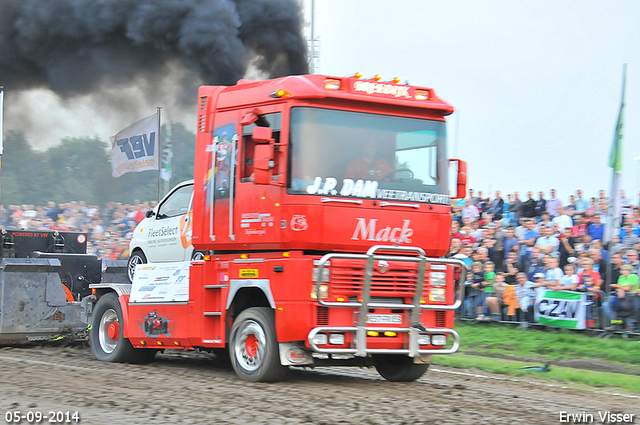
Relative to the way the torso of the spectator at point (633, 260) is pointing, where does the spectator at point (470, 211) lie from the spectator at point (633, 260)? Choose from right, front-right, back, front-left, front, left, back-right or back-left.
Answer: right

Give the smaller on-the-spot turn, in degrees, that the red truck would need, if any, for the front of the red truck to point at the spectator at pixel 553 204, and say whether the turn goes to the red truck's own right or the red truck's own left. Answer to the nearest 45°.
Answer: approximately 90° to the red truck's own left

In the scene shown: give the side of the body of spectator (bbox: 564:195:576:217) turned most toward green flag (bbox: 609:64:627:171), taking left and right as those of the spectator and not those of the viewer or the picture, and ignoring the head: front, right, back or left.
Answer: left

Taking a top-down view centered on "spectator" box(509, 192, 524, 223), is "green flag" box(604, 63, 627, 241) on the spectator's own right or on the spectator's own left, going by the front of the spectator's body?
on the spectator's own left

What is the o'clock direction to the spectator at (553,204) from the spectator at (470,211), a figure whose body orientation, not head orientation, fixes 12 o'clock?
the spectator at (553,204) is roughly at 9 o'clock from the spectator at (470,211).

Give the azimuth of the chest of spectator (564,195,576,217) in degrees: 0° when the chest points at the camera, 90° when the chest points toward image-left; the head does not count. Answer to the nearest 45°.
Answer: approximately 45°

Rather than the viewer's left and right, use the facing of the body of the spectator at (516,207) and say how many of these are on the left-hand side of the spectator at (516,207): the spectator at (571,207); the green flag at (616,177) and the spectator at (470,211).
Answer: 2

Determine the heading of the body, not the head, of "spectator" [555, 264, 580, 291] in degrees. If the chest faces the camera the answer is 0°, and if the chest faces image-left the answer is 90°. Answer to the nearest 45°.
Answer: approximately 45°

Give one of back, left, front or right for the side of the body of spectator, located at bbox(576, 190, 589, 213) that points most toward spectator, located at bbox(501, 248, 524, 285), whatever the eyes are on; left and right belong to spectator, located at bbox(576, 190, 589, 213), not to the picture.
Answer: front

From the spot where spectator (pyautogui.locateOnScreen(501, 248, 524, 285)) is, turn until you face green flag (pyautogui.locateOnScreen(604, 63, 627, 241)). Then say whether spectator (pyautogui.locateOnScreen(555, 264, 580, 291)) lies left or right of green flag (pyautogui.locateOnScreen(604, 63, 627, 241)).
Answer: right

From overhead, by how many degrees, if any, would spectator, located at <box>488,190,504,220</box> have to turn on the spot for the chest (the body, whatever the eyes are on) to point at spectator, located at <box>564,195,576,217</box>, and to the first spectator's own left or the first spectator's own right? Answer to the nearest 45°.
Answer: approximately 90° to the first spectator's own left
